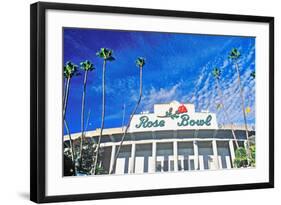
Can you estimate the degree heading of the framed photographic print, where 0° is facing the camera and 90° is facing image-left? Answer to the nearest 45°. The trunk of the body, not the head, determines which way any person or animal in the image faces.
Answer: approximately 315°
